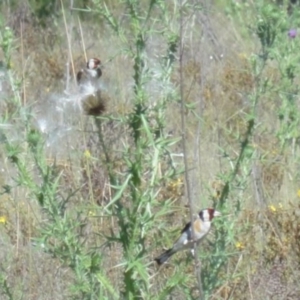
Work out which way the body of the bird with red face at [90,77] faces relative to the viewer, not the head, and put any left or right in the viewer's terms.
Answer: facing the viewer and to the right of the viewer

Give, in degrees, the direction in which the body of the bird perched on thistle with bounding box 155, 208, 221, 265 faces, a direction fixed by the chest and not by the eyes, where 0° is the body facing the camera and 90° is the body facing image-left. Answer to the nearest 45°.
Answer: approximately 270°

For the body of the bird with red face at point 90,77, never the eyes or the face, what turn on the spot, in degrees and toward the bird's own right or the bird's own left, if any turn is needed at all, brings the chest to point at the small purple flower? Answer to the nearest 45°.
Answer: approximately 90° to the bird's own left
